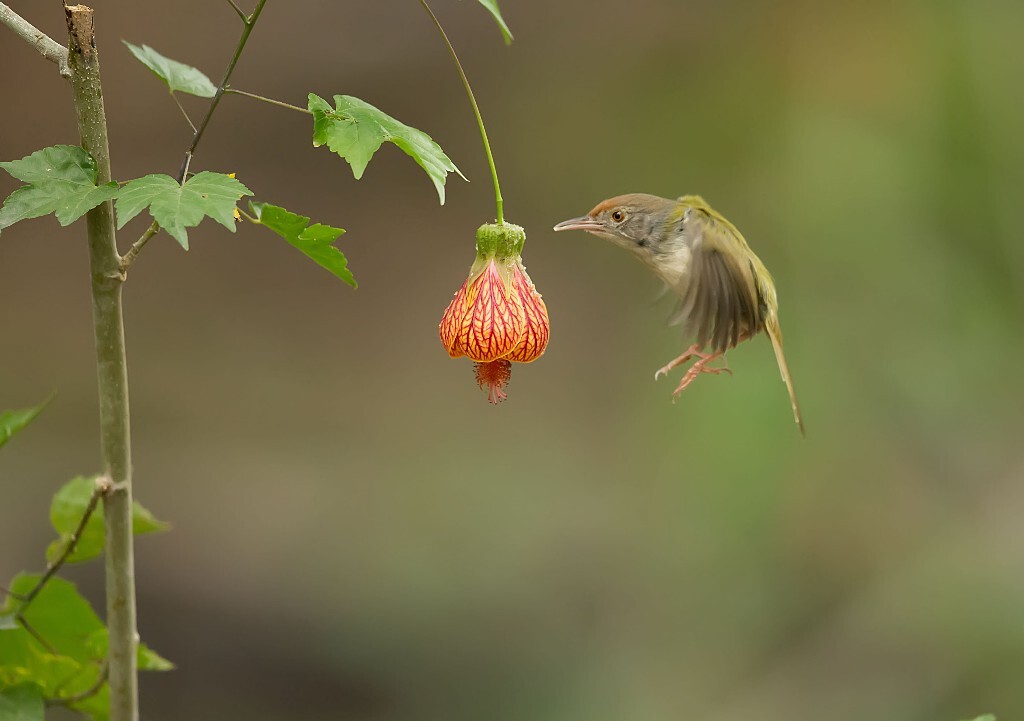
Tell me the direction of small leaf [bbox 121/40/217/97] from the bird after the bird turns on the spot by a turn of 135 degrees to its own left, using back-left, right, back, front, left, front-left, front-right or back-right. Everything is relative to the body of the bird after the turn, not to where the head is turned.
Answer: right

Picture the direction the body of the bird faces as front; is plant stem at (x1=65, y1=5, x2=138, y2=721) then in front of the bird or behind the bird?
in front

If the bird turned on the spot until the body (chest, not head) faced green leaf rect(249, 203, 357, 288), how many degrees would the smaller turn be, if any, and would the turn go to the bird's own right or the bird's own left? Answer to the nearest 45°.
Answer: approximately 45° to the bird's own left

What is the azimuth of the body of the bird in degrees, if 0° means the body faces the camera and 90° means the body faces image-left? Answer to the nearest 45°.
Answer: approximately 90°

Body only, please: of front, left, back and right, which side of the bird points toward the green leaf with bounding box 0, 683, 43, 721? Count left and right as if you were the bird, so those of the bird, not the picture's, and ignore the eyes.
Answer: front

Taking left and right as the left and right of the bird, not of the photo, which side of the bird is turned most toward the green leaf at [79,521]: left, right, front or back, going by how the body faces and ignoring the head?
front

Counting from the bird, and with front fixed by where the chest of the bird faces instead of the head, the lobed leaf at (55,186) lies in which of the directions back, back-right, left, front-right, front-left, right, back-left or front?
front-left

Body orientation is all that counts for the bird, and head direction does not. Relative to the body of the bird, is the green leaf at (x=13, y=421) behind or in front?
in front
